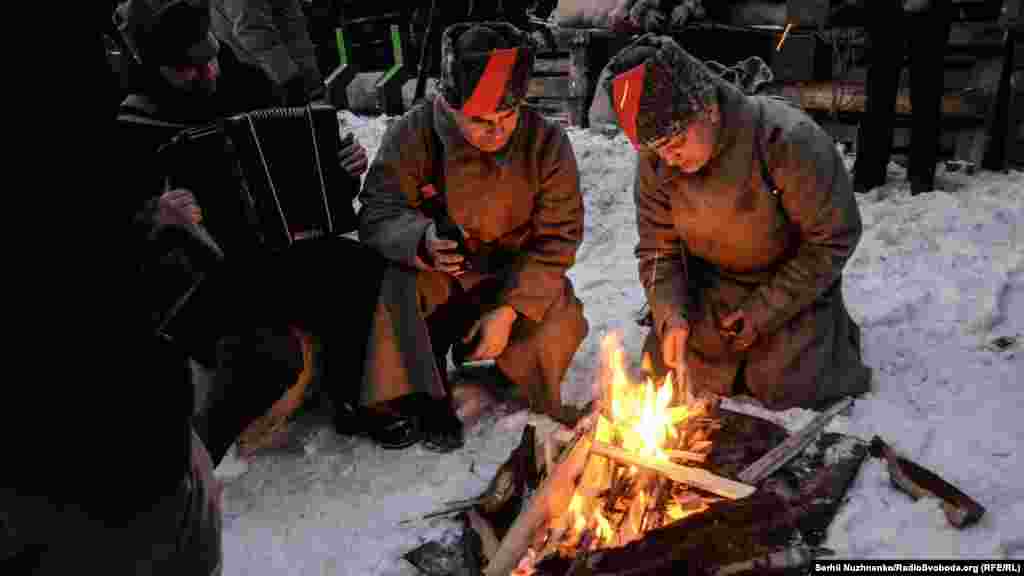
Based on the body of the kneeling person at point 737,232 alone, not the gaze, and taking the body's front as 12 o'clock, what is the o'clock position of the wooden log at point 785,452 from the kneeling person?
The wooden log is roughly at 10 o'clock from the kneeling person.

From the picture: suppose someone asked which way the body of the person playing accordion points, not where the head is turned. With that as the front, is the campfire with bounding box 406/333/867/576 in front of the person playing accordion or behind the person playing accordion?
in front

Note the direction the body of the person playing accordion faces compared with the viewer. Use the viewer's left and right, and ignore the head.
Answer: facing the viewer and to the right of the viewer

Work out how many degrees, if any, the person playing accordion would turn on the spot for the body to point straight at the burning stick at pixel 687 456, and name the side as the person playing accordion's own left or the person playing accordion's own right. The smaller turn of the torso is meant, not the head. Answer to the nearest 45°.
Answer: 0° — they already face it

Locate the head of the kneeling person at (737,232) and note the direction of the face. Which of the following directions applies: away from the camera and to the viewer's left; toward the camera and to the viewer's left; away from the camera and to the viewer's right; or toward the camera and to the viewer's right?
toward the camera and to the viewer's left

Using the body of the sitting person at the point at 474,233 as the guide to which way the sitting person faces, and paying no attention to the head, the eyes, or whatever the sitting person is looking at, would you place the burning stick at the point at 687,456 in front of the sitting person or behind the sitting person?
in front

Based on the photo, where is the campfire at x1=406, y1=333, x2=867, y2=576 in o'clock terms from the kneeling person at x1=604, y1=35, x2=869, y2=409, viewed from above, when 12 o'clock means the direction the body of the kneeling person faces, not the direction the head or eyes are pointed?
The campfire is roughly at 11 o'clock from the kneeling person.

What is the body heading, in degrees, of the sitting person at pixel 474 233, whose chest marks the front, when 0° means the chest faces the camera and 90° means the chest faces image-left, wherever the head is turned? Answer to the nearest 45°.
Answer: approximately 0°

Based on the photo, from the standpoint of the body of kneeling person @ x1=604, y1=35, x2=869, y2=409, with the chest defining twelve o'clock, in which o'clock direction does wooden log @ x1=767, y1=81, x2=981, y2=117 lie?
The wooden log is roughly at 5 o'clock from the kneeling person.

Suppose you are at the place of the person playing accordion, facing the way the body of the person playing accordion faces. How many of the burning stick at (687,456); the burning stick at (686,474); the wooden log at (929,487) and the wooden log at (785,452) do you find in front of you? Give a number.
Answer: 4

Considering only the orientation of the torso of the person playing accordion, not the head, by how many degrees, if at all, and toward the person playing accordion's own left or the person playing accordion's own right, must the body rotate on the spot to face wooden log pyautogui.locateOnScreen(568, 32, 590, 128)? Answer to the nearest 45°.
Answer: approximately 90° to the person playing accordion's own left

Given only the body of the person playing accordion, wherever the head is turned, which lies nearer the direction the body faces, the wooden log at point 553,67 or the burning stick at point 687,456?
the burning stick

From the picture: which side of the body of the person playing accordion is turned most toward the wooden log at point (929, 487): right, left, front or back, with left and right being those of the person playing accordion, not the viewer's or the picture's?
front
